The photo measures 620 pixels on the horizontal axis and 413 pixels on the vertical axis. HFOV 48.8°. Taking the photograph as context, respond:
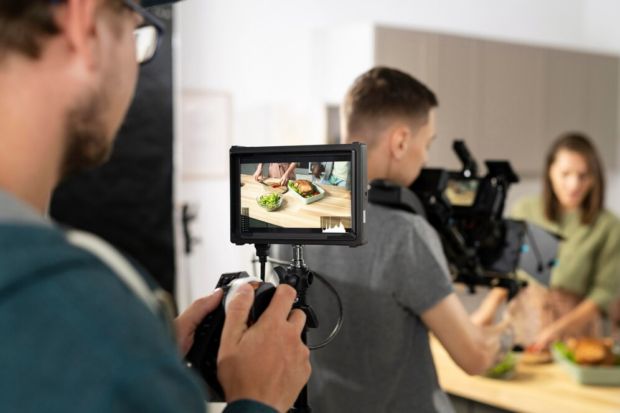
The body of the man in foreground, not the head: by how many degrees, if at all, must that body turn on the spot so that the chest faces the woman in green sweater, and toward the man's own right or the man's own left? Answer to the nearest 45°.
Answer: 0° — they already face them

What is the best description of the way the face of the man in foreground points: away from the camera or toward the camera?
away from the camera

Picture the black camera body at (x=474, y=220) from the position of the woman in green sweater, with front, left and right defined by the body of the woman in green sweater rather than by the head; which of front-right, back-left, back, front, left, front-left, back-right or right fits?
front-left

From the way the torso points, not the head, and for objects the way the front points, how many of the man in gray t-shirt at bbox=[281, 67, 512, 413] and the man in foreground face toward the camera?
0

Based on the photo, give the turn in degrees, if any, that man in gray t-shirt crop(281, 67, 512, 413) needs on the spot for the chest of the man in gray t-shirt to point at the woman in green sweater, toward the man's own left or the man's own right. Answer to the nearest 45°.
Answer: approximately 45° to the man's own left

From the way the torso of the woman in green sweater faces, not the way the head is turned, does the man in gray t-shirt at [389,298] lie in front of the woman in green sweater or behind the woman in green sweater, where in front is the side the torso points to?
in front

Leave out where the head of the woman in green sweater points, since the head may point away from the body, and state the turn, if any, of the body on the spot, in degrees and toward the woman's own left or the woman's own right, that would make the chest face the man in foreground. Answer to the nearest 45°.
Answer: approximately 45° to the woman's own left

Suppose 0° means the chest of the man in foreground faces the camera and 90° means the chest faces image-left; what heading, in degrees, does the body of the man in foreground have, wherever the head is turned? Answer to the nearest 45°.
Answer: approximately 225°

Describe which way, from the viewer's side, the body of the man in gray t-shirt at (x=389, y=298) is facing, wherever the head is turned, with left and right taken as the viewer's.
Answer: facing away from the viewer and to the right of the viewer

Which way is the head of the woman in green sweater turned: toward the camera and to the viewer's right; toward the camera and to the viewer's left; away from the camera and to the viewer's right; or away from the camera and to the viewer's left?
toward the camera and to the viewer's left

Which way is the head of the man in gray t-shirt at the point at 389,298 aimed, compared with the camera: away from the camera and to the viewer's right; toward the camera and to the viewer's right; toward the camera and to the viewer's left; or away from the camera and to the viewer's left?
away from the camera and to the viewer's right

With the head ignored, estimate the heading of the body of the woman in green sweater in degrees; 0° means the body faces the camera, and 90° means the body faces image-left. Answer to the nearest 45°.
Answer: approximately 45°

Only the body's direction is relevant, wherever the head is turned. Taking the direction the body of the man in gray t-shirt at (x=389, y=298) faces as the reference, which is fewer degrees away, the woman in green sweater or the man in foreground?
the woman in green sweater
